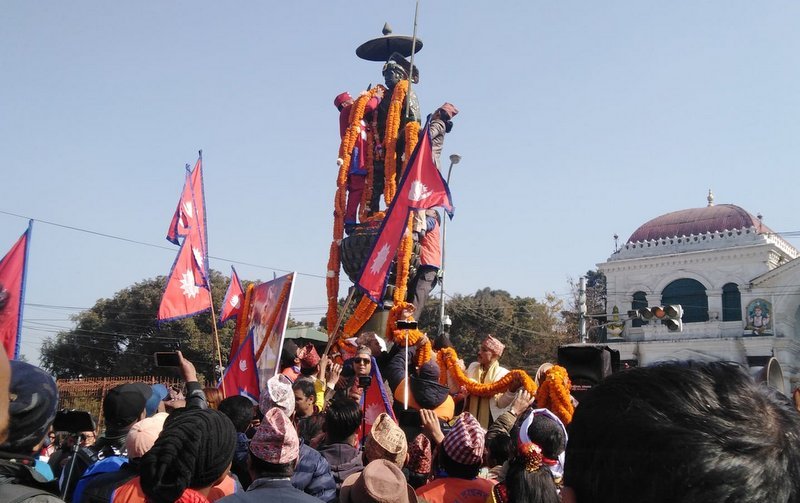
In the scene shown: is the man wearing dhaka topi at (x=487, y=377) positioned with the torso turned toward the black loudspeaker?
no

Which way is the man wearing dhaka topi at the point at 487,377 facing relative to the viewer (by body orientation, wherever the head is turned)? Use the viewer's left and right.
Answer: facing the viewer and to the left of the viewer

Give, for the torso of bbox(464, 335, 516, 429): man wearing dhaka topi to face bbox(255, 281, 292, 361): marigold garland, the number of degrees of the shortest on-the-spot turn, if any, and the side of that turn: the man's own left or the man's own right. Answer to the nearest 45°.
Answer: approximately 45° to the man's own right

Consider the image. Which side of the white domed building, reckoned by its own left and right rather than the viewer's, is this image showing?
front

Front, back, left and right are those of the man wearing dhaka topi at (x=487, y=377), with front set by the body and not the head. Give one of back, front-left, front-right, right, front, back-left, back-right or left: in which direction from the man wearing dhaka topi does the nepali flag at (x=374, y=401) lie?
front

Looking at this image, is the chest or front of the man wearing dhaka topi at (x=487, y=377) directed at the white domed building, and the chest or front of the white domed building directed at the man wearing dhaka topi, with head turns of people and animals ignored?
no

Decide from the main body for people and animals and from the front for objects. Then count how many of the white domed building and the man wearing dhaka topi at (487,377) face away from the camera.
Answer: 0

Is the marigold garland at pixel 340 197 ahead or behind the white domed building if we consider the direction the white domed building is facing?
ahead

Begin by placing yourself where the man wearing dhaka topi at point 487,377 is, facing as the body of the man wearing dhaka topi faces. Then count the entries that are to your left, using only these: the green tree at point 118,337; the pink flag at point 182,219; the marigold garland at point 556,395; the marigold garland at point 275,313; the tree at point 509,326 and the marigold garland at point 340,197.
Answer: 1

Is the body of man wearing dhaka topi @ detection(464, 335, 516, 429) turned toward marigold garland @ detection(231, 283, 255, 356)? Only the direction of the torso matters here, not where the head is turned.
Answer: no

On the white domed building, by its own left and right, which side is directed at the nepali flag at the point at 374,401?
front

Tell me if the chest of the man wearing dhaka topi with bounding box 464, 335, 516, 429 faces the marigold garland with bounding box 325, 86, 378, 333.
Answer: no

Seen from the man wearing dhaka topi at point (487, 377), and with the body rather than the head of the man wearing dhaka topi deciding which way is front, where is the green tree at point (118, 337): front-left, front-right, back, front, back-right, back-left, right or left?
right

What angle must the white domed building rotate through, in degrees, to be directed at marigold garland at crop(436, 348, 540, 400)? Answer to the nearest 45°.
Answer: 0° — it already faces it

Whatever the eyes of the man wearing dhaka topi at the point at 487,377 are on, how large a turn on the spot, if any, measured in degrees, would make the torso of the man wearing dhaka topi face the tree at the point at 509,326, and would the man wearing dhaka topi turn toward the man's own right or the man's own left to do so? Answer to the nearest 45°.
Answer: approximately 135° to the man's own right

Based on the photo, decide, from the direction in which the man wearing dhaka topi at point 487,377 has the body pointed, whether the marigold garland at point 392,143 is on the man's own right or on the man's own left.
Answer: on the man's own right

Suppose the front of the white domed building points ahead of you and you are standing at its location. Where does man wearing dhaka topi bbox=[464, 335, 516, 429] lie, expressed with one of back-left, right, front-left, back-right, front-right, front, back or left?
front

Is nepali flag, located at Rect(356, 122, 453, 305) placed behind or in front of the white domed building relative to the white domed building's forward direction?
in front
